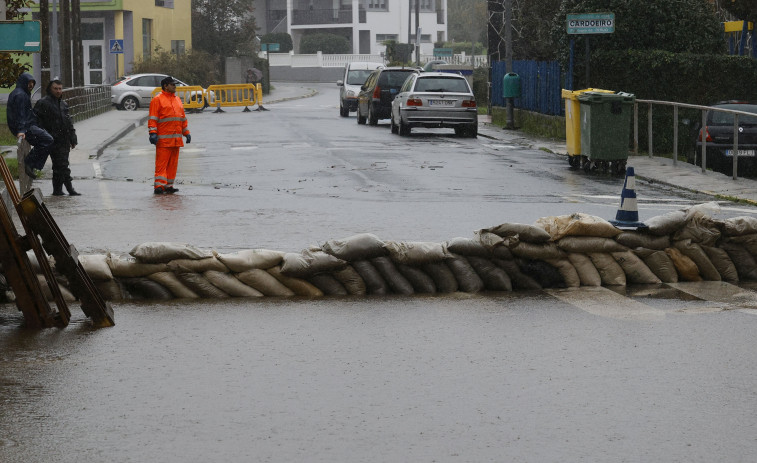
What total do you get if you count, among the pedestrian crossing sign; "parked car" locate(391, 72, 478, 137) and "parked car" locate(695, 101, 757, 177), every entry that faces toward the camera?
1

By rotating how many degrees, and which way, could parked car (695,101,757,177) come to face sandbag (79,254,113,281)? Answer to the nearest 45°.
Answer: approximately 180°

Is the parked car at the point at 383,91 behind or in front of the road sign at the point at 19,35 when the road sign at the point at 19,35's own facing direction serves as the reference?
behind

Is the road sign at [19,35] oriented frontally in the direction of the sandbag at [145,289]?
yes

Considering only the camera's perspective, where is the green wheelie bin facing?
facing the viewer

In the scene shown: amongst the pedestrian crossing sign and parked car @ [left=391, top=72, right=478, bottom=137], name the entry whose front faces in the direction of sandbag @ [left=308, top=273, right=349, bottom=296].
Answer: the pedestrian crossing sign

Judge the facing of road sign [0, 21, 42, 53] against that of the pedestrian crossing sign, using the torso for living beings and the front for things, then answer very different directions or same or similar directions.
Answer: same or similar directions

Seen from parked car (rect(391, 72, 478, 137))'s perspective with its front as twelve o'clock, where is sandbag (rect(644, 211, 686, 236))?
The sandbag is roughly at 6 o'clock from the parked car.

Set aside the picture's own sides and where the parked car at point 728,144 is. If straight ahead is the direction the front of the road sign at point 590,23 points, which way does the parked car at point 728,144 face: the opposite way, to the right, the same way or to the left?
the opposite way

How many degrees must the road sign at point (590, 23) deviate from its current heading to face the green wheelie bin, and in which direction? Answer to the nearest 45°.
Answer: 0° — it already faces it

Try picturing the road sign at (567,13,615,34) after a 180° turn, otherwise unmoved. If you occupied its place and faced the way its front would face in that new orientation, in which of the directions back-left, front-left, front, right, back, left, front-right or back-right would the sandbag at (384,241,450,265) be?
back

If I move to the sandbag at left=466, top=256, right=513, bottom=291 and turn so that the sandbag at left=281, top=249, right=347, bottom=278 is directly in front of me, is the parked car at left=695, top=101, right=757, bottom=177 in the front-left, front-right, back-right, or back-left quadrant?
back-right

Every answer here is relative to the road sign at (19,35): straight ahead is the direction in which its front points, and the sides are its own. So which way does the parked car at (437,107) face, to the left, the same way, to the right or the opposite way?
the opposite way

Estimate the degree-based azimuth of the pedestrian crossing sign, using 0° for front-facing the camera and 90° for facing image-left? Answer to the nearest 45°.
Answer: approximately 0°

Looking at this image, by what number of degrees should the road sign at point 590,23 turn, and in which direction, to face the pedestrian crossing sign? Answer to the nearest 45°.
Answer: approximately 135° to its right

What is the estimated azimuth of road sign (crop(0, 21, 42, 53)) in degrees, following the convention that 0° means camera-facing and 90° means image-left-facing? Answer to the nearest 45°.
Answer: approximately 0°

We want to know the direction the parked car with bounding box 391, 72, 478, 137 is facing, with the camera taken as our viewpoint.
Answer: facing away from the viewer

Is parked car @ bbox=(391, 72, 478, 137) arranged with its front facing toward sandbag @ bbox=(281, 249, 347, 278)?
no

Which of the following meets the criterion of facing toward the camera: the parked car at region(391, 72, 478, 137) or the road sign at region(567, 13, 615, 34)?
the road sign
